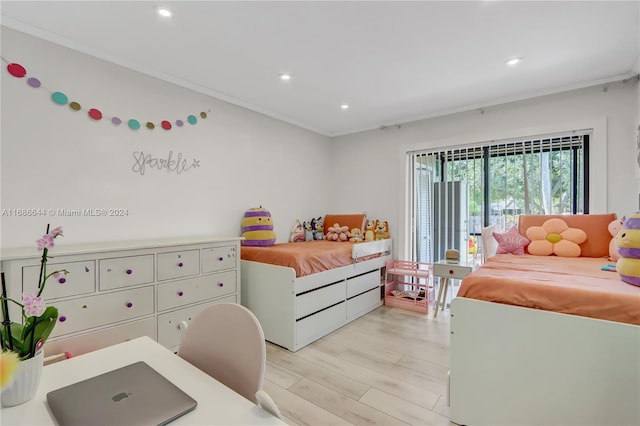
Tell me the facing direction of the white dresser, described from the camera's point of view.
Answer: facing the viewer and to the right of the viewer

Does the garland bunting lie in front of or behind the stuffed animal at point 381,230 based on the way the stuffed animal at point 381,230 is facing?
in front

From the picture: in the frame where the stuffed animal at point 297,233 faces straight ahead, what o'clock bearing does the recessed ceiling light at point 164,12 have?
The recessed ceiling light is roughly at 2 o'clock from the stuffed animal.

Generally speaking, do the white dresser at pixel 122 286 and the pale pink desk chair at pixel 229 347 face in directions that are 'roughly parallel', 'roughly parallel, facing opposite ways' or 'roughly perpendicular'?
roughly perpendicular

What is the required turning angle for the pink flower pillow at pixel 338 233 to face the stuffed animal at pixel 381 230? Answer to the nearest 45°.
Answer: approximately 90° to its left

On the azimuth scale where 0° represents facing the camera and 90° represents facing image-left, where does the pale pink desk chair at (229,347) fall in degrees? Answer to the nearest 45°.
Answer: approximately 45°

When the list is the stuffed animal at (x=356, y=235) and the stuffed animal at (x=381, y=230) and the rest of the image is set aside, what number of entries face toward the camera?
2

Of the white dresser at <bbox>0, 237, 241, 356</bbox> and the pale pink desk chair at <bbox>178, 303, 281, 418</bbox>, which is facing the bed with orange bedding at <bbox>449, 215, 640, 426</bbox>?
the white dresser

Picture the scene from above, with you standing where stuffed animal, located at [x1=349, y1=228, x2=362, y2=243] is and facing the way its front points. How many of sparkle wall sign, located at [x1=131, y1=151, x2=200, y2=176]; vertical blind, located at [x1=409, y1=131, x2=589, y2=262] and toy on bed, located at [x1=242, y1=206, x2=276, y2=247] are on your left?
1

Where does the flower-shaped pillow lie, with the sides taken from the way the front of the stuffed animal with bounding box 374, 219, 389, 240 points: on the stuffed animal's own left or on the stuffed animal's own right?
on the stuffed animal's own left

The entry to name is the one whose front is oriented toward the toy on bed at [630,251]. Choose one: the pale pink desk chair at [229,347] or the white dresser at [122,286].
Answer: the white dresser

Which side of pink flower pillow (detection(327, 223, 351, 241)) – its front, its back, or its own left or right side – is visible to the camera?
front

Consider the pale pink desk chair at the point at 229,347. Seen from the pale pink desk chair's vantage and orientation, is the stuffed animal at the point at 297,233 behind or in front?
behind

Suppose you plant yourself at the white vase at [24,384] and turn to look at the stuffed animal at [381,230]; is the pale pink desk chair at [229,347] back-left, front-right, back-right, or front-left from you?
front-right

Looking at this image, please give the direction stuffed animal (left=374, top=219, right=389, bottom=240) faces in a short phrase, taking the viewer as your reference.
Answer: facing the viewer
